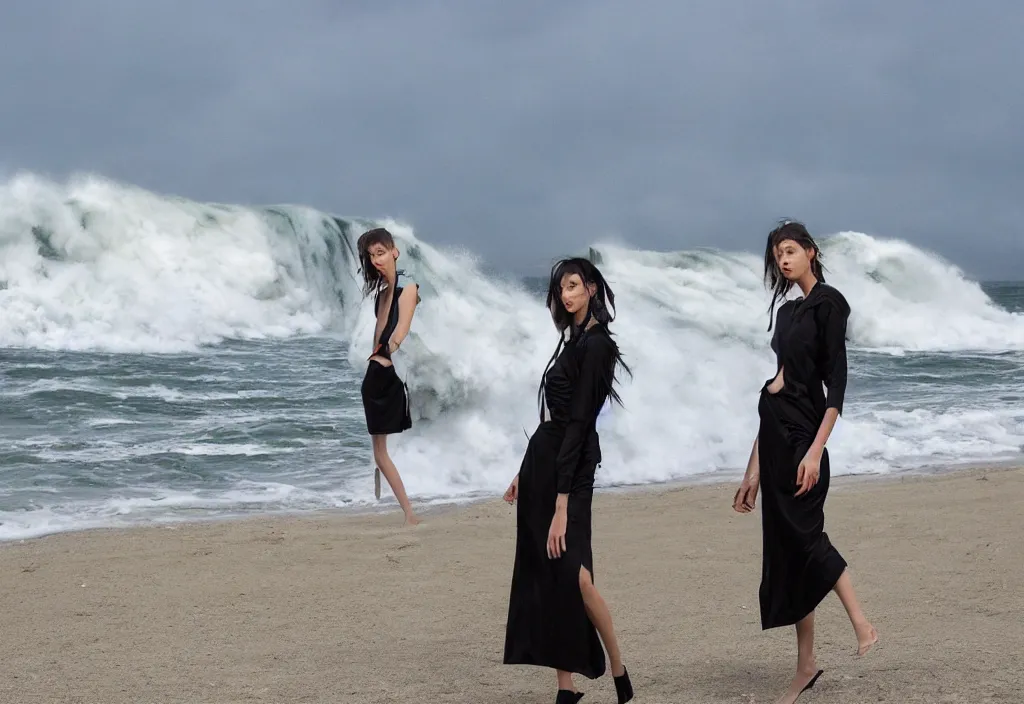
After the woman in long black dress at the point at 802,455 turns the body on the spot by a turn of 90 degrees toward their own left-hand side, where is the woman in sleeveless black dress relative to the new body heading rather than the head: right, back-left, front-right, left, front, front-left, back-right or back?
back

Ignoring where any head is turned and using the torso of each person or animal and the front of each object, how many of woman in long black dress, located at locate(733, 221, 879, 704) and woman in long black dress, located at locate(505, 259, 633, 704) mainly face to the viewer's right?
0

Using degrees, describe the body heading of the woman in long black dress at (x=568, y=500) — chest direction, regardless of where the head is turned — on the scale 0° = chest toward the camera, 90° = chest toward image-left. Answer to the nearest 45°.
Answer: approximately 45°

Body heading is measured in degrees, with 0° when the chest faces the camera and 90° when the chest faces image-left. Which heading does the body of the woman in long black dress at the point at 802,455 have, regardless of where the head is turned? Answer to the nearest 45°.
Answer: approximately 45°

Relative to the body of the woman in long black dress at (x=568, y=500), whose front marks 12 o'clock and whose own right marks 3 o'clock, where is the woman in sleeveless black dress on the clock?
The woman in sleeveless black dress is roughly at 4 o'clock from the woman in long black dress.

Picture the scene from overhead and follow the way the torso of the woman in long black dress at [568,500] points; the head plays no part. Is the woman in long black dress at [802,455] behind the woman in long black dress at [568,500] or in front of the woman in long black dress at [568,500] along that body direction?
behind
